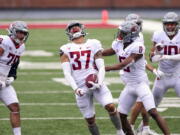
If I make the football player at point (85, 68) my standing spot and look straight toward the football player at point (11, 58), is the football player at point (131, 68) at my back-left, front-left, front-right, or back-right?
back-right

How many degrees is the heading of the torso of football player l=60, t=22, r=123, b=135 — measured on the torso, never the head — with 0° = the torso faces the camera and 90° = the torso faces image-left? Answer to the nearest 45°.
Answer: approximately 0°

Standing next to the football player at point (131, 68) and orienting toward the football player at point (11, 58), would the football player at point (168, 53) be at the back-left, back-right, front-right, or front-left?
back-right

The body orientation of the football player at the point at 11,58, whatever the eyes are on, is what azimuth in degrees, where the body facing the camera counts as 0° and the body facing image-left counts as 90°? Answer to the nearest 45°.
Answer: approximately 315°

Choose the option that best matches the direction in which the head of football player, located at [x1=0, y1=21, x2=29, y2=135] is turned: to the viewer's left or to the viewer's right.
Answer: to the viewer's right

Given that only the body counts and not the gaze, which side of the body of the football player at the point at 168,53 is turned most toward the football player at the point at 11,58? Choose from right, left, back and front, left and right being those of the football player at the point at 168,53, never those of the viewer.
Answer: right

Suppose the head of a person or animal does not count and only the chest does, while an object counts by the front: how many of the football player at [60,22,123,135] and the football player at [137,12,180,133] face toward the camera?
2

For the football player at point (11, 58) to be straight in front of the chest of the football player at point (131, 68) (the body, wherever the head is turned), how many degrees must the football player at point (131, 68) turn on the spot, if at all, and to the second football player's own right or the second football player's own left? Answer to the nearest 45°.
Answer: approximately 45° to the second football player's own right

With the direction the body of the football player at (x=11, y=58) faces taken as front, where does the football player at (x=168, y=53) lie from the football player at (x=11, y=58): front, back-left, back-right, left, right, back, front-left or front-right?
front-left

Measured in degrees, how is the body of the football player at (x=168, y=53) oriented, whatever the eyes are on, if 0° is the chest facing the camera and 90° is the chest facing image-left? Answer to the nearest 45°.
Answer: approximately 0°
